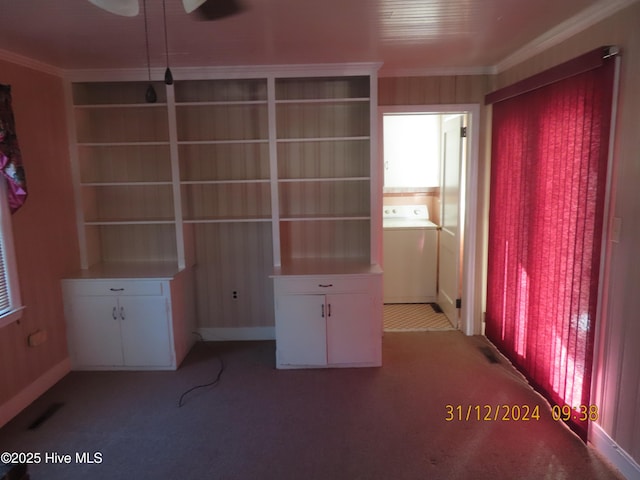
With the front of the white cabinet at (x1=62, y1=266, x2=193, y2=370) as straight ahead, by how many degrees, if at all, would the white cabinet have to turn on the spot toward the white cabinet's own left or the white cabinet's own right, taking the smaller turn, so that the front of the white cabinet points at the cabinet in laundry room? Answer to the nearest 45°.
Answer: approximately 90° to the white cabinet's own left

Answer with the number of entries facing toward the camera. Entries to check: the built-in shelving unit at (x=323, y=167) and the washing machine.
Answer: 2

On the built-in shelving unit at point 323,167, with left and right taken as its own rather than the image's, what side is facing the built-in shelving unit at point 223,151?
right

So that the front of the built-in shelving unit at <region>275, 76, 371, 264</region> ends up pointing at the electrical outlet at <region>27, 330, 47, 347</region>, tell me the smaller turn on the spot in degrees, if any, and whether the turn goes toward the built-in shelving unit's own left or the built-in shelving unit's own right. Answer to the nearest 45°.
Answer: approximately 45° to the built-in shelving unit's own right

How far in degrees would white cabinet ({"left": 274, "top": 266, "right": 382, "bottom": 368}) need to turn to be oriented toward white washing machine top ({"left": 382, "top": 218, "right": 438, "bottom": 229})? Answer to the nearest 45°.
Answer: approximately 135° to its left

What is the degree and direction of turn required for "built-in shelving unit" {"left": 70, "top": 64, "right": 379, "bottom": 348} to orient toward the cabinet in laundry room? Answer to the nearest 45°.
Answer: approximately 90° to its left
